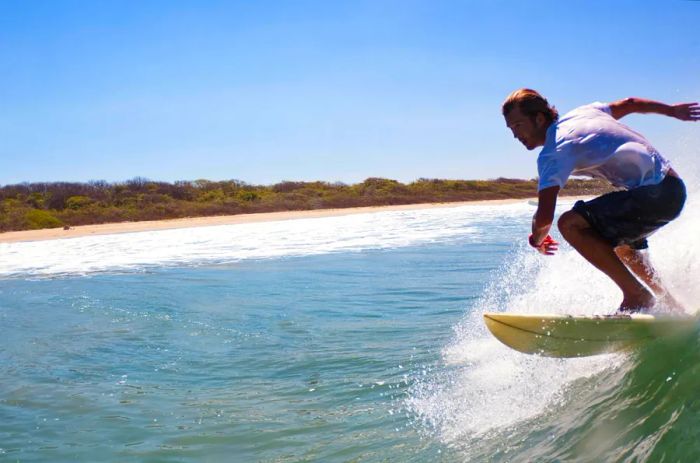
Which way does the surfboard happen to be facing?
to the viewer's left

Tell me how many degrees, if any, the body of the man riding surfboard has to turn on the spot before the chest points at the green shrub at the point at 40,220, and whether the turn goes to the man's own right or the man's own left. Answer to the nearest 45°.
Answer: approximately 45° to the man's own right

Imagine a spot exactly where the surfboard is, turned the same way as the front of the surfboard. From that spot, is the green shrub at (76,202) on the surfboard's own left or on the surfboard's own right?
on the surfboard's own right

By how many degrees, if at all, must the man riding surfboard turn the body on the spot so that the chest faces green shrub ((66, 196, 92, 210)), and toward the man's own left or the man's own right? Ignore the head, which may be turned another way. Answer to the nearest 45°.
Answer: approximately 45° to the man's own right

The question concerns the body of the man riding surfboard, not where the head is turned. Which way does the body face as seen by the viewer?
to the viewer's left
